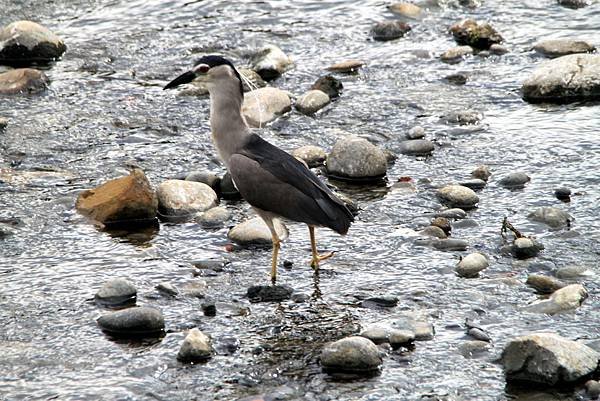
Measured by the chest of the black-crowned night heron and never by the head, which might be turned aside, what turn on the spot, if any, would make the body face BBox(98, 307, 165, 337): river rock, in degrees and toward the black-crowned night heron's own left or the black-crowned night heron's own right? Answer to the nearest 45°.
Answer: approximately 45° to the black-crowned night heron's own left

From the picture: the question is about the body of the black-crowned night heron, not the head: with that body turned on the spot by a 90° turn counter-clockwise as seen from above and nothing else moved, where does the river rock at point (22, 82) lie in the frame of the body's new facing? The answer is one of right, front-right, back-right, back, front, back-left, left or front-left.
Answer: back-right

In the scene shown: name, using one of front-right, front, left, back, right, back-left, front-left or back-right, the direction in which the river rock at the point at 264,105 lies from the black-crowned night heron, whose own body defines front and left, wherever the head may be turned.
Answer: right

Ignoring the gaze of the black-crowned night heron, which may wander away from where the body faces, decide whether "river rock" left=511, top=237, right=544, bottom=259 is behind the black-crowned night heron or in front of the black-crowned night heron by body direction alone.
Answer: behind

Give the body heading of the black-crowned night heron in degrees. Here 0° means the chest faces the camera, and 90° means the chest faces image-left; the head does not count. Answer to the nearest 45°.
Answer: approximately 90°

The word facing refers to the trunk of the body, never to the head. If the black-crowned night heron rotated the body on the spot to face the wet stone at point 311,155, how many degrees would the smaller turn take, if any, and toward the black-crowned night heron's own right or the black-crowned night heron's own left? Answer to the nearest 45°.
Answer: approximately 90° to the black-crowned night heron's own right

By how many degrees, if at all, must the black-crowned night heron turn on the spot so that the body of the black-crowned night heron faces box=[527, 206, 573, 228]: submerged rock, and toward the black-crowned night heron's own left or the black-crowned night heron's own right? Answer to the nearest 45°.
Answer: approximately 180°

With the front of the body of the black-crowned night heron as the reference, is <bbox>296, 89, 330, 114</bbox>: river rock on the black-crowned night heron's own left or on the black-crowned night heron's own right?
on the black-crowned night heron's own right

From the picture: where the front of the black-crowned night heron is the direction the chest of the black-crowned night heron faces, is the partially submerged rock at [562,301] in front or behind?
behind

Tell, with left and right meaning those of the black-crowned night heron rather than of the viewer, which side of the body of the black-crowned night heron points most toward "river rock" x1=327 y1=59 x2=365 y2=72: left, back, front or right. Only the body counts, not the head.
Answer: right

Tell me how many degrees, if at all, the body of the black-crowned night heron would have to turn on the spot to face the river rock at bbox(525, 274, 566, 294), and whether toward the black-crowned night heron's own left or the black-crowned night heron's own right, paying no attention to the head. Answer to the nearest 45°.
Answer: approximately 135° to the black-crowned night heron's own left
